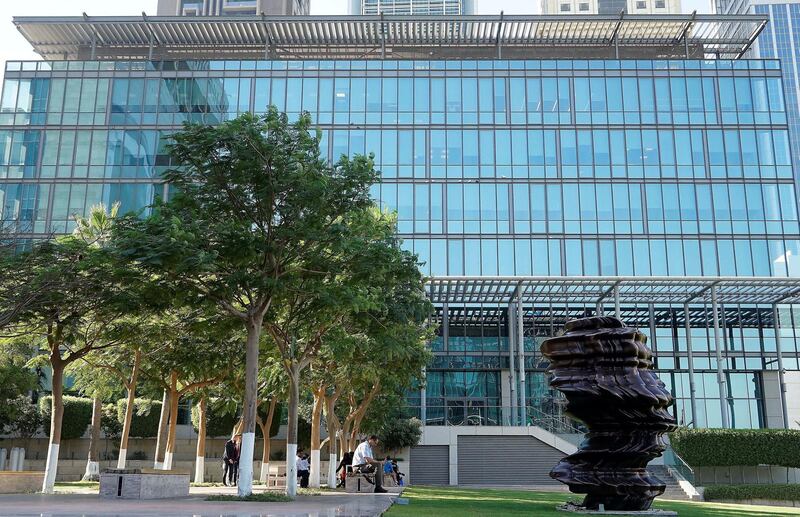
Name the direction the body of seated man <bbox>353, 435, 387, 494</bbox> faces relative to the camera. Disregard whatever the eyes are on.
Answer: to the viewer's right

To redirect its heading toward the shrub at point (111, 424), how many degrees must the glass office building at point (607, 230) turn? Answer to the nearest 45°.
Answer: approximately 90° to its right

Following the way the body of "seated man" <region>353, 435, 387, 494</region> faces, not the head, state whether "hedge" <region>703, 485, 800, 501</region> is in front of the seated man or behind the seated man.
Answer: in front

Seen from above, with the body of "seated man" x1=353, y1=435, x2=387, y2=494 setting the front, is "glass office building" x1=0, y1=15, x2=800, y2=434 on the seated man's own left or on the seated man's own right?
on the seated man's own left

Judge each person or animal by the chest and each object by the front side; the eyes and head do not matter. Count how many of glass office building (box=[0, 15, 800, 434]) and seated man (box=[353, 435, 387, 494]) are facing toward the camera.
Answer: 1

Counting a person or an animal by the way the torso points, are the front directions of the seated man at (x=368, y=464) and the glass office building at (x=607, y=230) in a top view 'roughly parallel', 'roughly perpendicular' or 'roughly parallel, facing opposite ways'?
roughly perpendicular

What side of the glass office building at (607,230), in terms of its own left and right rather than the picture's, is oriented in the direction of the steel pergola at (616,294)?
front

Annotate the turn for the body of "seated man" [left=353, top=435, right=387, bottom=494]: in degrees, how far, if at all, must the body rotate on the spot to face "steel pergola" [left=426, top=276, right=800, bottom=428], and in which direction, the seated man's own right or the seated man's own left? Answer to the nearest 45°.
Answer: approximately 45° to the seated man's own left

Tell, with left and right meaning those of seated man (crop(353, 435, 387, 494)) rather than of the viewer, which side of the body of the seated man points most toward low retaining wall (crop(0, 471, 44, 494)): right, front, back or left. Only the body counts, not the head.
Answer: back

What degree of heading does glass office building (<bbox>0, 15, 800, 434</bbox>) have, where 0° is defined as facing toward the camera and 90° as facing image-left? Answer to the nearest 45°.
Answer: approximately 0°

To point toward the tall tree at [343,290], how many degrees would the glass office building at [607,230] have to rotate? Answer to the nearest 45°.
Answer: approximately 45° to its right
